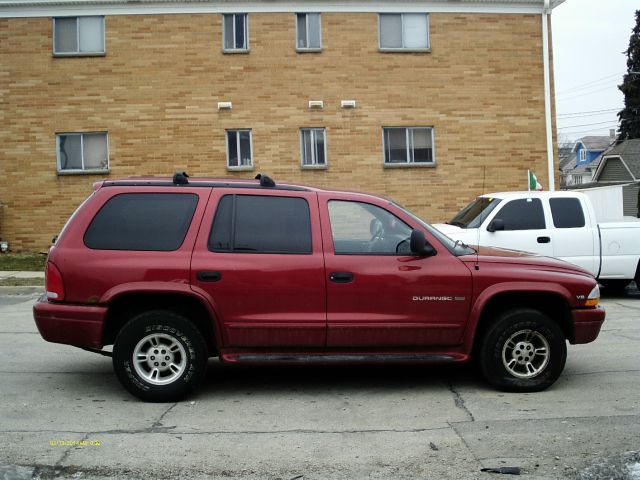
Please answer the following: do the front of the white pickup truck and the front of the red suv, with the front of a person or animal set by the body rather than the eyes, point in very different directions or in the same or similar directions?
very different directions

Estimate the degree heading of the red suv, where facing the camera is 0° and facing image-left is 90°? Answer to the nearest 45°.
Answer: approximately 270°

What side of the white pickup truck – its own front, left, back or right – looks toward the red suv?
left

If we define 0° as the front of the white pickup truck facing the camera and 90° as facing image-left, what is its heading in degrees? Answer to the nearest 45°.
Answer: approximately 90°

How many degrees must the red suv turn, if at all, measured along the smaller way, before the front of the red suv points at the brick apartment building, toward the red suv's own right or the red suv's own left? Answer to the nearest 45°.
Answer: approximately 90° to the red suv's own left

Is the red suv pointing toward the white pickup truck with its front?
no

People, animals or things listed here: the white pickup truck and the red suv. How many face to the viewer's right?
1
